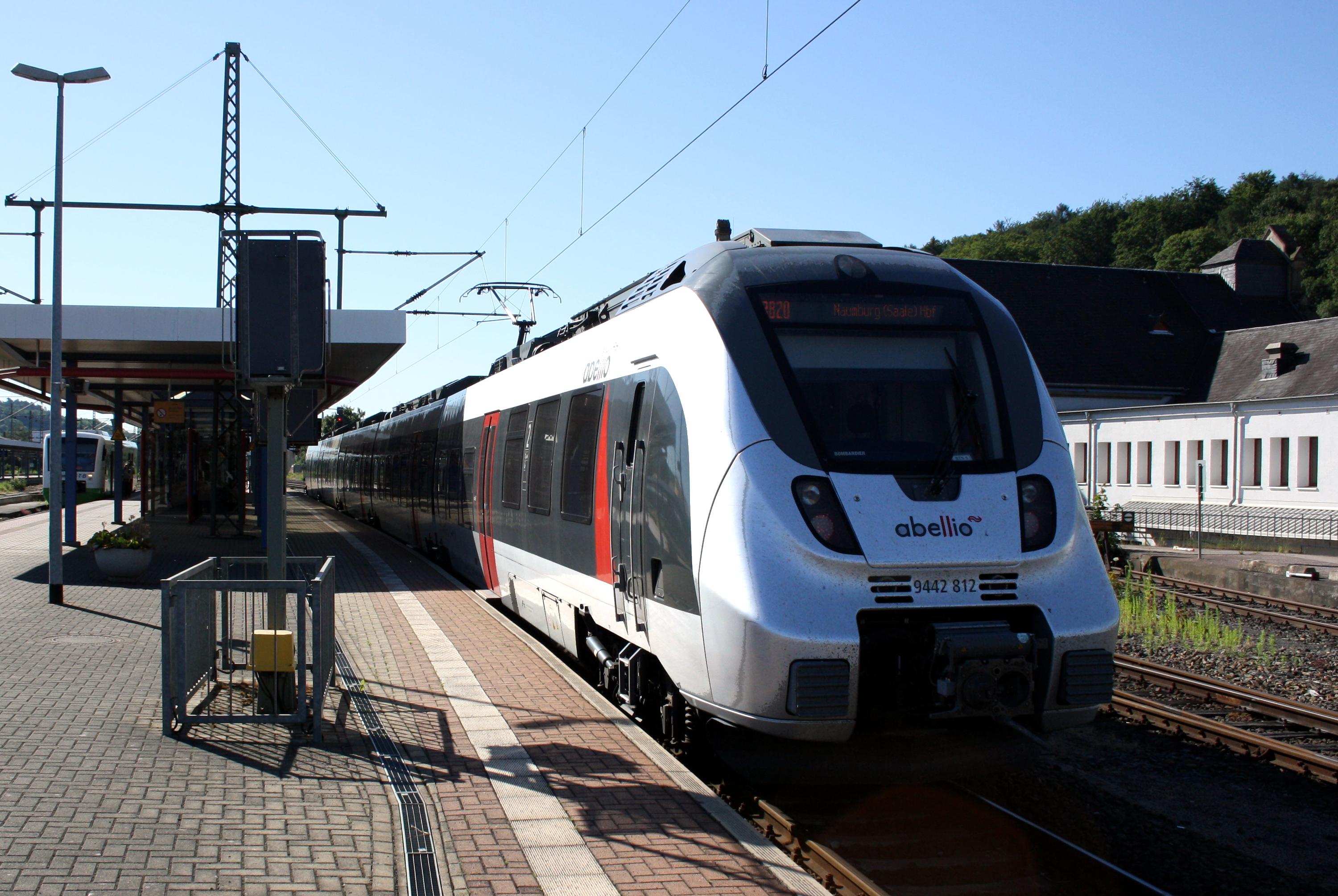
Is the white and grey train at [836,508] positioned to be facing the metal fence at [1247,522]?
no

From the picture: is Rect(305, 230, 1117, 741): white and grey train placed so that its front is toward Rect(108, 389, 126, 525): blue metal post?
no

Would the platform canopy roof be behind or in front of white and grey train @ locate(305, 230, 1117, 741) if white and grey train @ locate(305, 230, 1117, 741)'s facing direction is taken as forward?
behind

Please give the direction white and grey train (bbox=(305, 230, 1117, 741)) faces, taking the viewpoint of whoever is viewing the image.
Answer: facing the viewer and to the right of the viewer

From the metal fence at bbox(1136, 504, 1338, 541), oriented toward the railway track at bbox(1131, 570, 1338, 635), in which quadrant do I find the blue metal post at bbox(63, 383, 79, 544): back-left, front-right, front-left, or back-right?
front-right

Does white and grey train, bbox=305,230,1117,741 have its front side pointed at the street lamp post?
no

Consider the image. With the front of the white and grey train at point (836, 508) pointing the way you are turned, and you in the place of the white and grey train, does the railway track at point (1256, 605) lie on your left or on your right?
on your left
